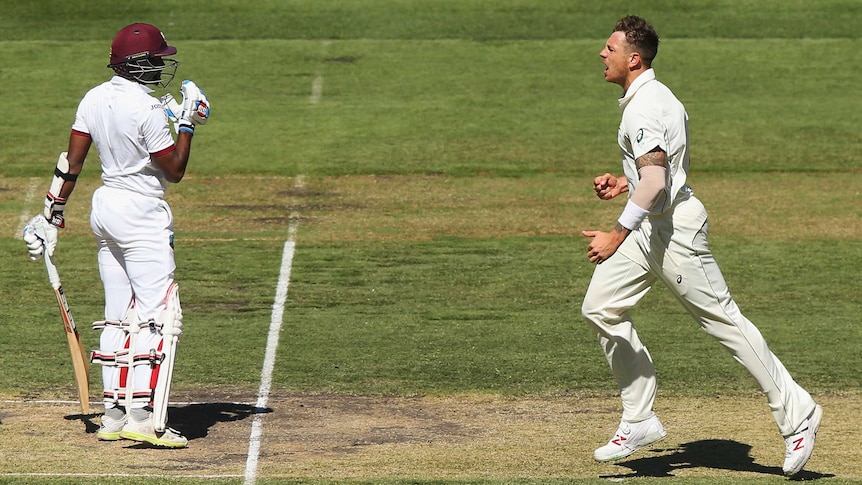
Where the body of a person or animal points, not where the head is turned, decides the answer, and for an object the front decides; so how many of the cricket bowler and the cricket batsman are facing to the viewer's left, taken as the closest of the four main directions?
1

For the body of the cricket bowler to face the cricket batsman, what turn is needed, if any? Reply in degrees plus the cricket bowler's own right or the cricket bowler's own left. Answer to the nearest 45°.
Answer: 0° — they already face them

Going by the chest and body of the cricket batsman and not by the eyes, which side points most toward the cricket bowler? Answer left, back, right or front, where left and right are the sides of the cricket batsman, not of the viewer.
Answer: right

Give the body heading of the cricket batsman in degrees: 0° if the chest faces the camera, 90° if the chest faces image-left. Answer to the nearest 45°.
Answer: approximately 225°

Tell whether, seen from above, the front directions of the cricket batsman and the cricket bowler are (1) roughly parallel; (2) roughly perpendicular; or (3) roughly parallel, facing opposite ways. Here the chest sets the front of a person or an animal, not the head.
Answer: roughly perpendicular

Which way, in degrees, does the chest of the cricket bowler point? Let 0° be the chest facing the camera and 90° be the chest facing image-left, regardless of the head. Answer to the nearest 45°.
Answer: approximately 90°
